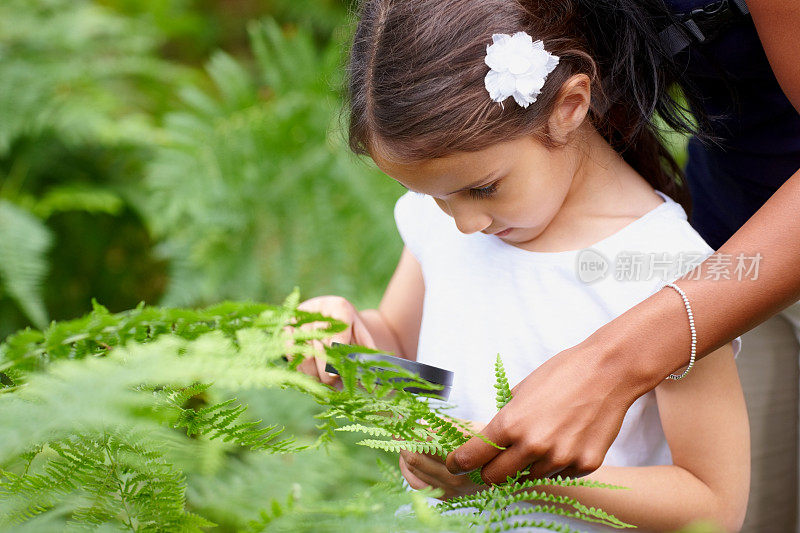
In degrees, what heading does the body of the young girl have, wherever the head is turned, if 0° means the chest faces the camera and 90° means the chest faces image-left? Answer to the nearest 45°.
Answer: approximately 45°

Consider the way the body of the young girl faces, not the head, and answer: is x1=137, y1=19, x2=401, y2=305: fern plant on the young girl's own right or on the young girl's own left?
on the young girl's own right
